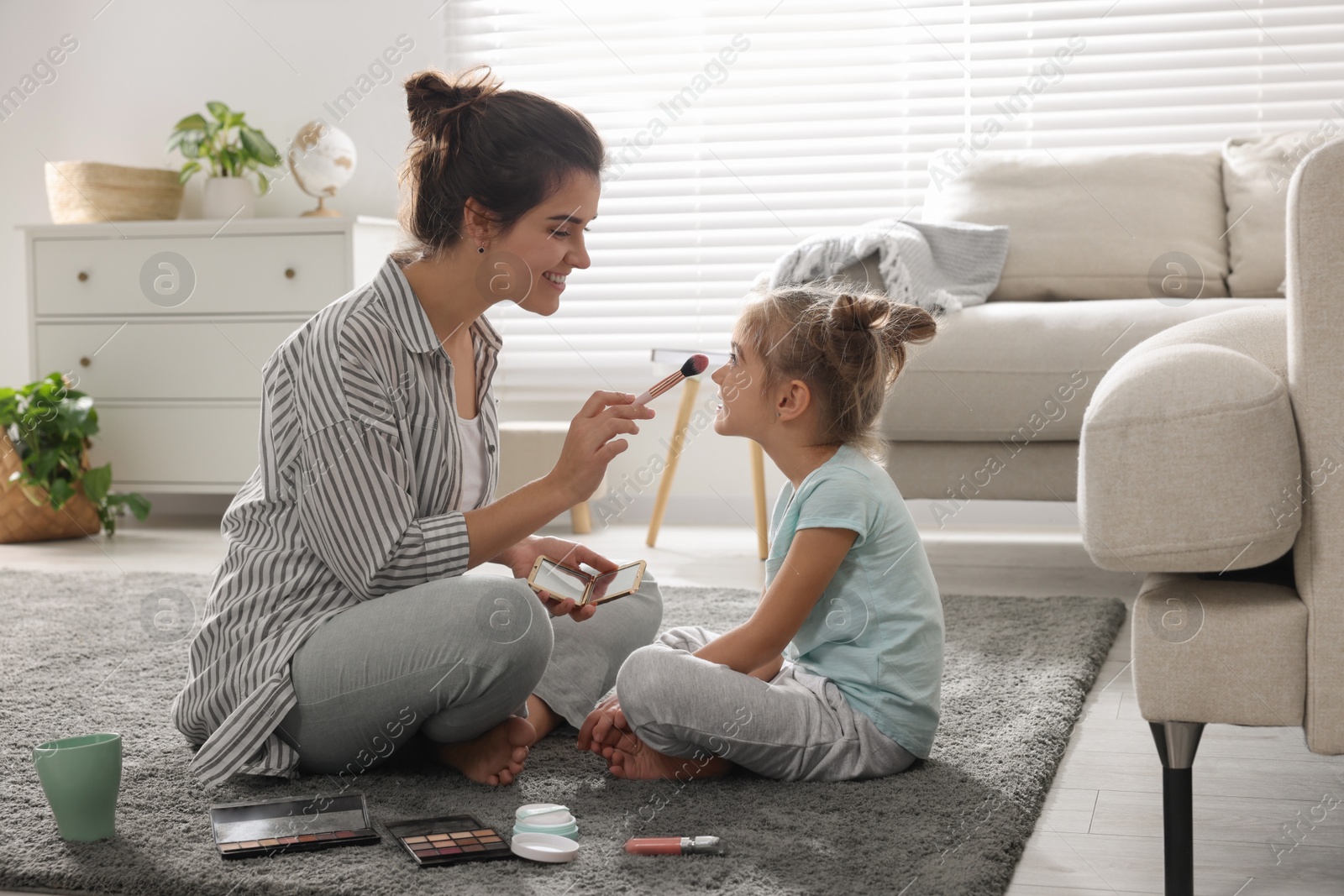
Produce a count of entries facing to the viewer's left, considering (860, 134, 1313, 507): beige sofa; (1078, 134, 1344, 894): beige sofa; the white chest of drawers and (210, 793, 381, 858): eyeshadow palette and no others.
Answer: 1

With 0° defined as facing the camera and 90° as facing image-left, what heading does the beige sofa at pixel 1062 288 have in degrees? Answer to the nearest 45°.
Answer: approximately 0°

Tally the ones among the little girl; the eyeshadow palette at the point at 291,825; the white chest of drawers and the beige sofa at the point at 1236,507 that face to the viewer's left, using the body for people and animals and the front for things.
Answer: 2

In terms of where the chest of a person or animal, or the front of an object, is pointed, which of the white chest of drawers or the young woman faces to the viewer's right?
the young woman

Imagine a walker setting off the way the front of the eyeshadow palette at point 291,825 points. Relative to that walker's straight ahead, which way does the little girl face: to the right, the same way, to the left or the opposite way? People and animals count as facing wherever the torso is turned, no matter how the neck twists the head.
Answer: to the right

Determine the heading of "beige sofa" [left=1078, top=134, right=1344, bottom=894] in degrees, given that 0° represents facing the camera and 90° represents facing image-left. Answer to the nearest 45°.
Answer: approximately 90°

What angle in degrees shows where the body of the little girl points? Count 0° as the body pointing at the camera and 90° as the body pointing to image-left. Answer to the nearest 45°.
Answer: approximately 90°

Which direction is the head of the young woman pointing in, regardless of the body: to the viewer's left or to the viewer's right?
to the viewer's right

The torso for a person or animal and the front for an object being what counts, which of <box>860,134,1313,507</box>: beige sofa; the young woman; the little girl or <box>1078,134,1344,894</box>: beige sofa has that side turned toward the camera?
<box>860,134,1313,507</box>: beige sofa

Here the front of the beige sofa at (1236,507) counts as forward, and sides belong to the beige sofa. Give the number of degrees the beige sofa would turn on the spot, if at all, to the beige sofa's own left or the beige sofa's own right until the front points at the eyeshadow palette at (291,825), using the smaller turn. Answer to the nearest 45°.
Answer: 0° — it already faces it

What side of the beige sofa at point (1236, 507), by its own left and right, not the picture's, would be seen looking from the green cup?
front

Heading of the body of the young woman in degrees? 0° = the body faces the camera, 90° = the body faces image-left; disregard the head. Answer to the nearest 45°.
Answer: approximately 270°
